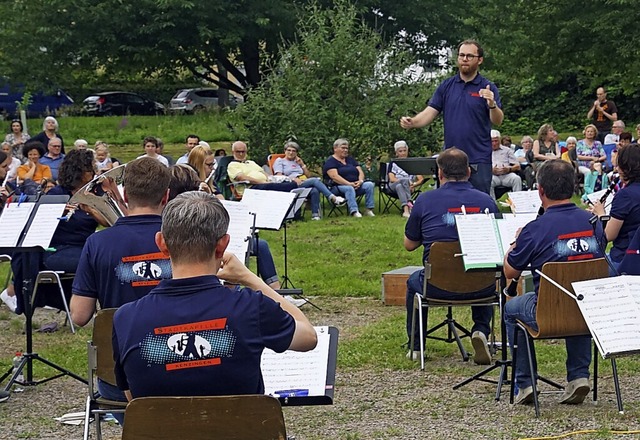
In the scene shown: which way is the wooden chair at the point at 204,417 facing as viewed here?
away from the camera

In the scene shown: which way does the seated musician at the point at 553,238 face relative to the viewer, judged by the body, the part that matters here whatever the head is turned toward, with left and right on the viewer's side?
facing away from the viewer and to the left of the viewer

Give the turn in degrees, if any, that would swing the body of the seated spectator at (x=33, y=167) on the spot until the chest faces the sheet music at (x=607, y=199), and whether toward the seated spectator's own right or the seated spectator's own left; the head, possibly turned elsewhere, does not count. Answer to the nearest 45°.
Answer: approximately 45° to the seated spectator's own left

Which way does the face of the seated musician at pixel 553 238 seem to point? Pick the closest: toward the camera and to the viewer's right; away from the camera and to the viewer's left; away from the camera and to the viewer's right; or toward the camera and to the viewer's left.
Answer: away from the camera and to the viewer's left

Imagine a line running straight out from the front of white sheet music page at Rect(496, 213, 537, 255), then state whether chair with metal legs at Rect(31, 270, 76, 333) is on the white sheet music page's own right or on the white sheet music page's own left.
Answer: on the white sheet music page's own right

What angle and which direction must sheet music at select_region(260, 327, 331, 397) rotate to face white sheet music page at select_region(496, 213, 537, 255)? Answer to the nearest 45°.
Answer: approximately 135° to its left

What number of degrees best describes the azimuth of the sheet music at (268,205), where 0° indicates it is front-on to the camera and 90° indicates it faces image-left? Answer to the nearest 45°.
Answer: approximately 0°

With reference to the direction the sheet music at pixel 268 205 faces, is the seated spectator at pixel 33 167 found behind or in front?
behind

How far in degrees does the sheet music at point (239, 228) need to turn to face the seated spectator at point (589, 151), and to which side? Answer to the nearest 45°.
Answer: approximately 135° to its left

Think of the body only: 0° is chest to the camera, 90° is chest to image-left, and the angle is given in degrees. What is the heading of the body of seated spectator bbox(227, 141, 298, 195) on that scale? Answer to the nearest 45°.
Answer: approximately 315°

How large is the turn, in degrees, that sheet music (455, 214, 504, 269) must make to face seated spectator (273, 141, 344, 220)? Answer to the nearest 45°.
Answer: approximately 180°
